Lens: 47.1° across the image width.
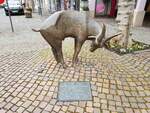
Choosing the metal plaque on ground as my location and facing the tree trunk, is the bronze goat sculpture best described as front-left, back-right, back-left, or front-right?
front-left

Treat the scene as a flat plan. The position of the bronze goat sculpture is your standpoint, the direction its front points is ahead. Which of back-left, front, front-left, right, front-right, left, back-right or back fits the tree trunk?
front-left

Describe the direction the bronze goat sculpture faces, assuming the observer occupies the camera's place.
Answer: facing to the right of the viewer

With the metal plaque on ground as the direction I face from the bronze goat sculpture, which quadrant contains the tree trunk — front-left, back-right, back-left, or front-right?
back-left

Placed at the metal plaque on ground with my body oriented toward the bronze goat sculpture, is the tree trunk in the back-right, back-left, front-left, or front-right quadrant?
front-right
